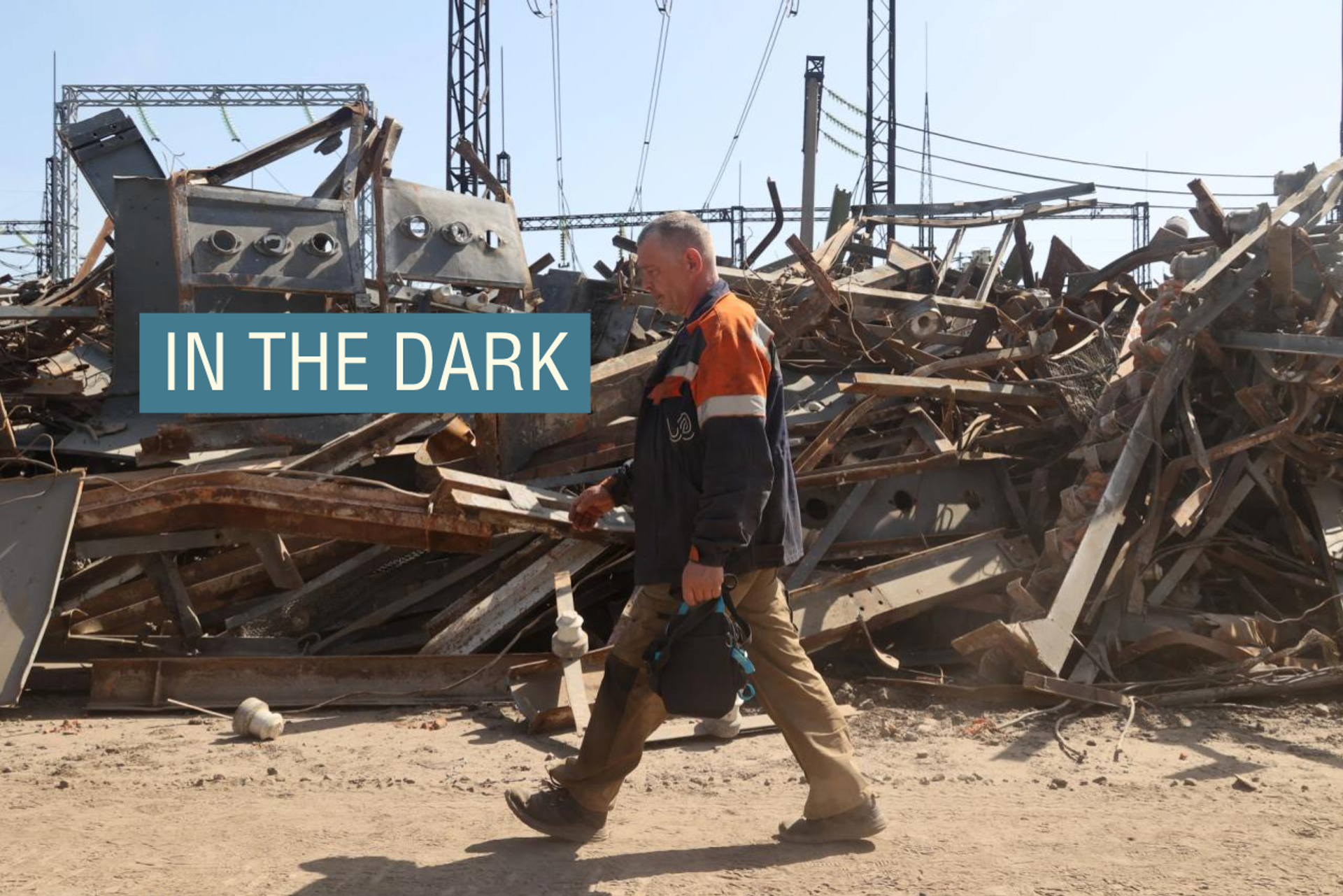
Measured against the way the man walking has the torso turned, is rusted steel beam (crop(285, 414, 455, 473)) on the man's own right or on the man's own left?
on the man's own right

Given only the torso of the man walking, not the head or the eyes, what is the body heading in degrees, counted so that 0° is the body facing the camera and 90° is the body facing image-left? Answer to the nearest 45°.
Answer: approximately 90°

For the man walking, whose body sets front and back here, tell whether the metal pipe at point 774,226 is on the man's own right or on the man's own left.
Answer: on the man's own right

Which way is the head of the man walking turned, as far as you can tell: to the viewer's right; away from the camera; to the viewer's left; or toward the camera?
to the viewer's left

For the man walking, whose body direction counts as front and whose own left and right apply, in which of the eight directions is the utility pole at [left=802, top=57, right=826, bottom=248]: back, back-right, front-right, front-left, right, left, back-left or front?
right

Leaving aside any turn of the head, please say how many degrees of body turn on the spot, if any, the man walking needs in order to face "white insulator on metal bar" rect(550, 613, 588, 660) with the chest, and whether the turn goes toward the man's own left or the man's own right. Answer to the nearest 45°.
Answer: approximately 90° to the man's own right

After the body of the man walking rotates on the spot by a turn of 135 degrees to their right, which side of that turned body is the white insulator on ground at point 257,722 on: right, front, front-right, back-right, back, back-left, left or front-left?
left
